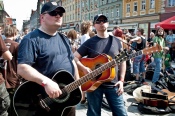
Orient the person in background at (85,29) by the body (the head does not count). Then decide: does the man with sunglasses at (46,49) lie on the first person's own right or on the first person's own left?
on the first person's own right

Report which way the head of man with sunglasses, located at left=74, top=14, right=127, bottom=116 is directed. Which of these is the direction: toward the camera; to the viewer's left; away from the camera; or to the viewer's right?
toward the camera

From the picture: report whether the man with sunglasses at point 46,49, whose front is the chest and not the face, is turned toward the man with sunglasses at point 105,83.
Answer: no

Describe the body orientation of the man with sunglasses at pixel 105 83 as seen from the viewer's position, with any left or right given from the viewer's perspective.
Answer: facing the viewer

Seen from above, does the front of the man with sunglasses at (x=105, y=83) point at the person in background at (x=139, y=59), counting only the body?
no

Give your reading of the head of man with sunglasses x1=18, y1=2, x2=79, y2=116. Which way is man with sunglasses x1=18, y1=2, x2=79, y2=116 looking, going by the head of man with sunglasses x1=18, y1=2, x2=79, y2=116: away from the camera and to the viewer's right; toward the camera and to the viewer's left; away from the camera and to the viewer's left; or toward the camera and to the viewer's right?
toward the camera and to the viewer's right
